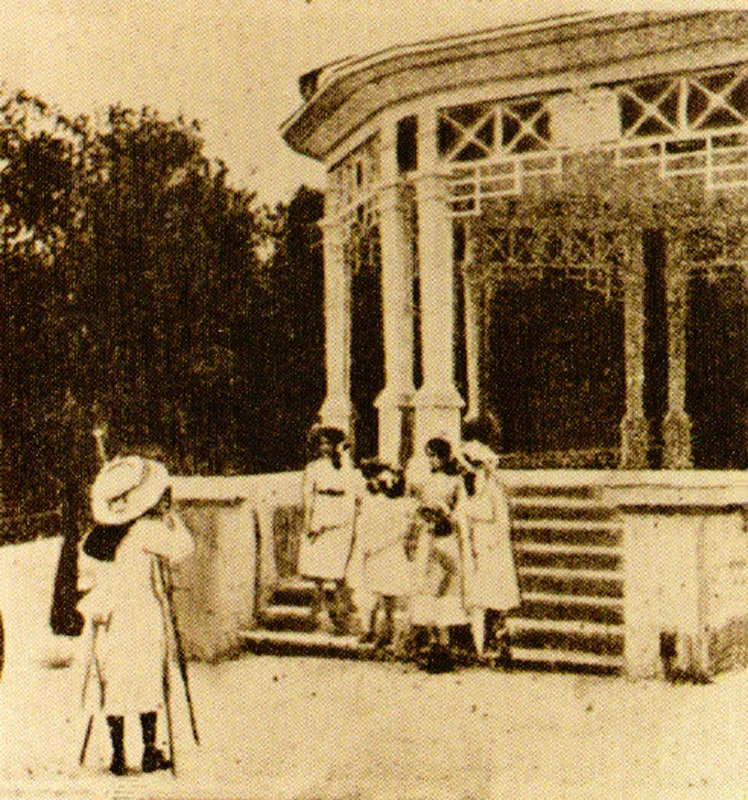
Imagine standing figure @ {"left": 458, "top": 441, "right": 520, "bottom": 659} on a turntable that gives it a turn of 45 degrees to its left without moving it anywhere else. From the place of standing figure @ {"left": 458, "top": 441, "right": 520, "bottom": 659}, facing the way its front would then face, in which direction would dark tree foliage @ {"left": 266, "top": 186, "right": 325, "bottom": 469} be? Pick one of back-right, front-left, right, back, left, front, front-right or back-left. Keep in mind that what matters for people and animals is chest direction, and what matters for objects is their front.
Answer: back-right

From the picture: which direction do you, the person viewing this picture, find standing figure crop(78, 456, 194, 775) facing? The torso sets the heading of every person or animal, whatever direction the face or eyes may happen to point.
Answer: facing away from the viewer and to the right of the viewer

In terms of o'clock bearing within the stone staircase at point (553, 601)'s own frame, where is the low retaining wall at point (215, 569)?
The low retaining wall is roughly at 3 o'clock from the stone staircase.

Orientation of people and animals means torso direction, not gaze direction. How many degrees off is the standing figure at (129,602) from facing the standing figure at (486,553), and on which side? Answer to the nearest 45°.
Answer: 0° — it already faces it

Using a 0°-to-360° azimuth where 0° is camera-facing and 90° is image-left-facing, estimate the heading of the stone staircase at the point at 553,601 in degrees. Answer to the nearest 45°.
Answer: approximately 0°

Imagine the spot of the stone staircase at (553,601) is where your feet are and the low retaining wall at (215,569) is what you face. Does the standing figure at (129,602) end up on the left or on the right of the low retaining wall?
left

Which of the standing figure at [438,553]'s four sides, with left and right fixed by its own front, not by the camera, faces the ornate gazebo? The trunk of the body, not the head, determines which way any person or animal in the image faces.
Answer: back
